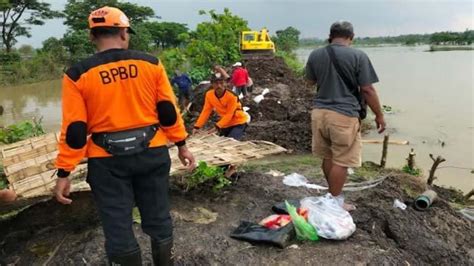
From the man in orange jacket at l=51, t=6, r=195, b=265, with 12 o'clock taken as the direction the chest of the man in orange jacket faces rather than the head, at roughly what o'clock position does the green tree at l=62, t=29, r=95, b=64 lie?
The green tree is roughly at 12 o'clock from the man in orange jacket.

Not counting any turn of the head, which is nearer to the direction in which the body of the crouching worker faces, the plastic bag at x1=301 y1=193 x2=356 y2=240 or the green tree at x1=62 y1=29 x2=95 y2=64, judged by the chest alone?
the plastic bag

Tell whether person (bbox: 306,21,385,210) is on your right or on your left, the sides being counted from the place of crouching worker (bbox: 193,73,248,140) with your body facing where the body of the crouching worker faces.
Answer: on your left

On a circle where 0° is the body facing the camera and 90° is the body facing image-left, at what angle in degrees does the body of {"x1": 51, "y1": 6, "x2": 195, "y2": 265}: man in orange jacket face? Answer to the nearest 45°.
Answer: approximately 180°

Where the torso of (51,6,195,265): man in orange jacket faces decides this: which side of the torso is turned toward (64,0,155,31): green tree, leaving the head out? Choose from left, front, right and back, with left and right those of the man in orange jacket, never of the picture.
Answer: front

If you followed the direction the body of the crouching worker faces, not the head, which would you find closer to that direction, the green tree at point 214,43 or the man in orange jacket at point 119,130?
the man in orange jacket

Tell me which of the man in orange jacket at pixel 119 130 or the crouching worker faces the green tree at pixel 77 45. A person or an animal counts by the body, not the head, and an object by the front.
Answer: the man in orange jacket

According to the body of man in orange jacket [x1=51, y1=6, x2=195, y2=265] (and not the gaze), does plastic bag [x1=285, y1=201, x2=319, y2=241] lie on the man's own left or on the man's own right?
on the man's own right

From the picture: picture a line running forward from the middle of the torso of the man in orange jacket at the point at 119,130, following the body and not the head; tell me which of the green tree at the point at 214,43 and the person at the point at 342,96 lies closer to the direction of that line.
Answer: the green tree

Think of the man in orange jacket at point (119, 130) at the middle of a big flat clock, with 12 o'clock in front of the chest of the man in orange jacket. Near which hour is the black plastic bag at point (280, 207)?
The black plastic bag is roughly at 2 o'clock from the man in orange jacket.

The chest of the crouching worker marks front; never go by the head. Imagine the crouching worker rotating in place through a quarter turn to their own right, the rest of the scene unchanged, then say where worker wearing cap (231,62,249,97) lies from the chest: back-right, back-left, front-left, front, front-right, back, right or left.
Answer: front-right

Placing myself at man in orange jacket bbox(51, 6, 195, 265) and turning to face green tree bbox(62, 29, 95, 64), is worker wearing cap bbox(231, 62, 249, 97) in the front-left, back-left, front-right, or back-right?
front-right

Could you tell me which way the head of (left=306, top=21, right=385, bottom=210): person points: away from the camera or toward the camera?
away from the camera

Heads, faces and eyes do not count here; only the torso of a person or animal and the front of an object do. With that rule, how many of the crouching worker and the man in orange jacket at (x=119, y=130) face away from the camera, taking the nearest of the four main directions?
1

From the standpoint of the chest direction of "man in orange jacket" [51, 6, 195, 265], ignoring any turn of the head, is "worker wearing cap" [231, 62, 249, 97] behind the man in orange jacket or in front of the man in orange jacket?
in front

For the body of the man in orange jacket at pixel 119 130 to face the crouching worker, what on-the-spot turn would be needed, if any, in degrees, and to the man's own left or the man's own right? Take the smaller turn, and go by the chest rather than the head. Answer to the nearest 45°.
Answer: approximately 45° to the man's own right

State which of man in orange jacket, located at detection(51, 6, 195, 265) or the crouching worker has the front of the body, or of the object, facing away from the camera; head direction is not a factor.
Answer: the man in orange jacket
